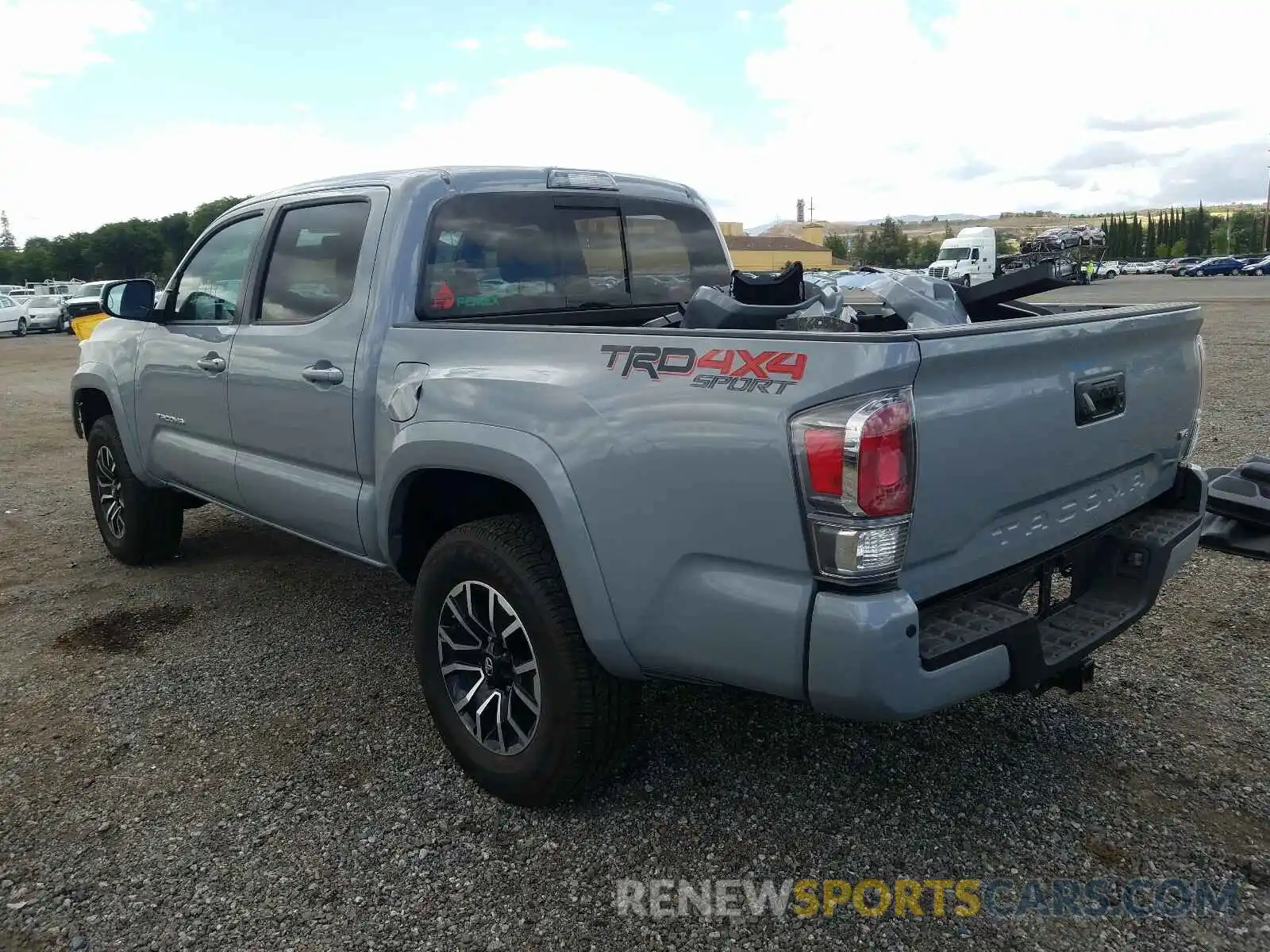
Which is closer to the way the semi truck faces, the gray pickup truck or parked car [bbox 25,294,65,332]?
the parked car

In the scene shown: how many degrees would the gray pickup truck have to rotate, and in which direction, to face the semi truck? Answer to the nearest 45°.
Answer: approximately 45° to its right

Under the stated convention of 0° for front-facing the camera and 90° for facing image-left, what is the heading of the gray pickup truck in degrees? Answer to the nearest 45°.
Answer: approximately 135°

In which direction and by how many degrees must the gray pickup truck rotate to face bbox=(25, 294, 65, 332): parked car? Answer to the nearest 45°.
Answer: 0° — it already faces it

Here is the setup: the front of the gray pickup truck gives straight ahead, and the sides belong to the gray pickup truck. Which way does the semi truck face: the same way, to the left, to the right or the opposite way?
to the left

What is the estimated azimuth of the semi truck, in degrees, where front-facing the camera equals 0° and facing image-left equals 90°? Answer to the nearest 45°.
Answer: approximately 45°

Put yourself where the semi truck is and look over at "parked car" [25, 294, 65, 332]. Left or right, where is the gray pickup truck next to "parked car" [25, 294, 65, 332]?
left

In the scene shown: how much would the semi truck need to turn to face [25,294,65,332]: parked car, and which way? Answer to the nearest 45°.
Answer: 0° — it already faces it

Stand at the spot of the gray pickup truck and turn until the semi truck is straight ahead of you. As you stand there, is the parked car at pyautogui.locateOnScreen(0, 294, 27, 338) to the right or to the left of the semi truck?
left

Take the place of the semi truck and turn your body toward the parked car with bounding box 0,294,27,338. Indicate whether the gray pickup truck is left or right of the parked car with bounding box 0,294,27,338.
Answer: left

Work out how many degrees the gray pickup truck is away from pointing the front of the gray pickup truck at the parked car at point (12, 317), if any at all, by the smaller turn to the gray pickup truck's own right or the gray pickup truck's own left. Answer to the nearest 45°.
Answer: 0° — it already faces it
